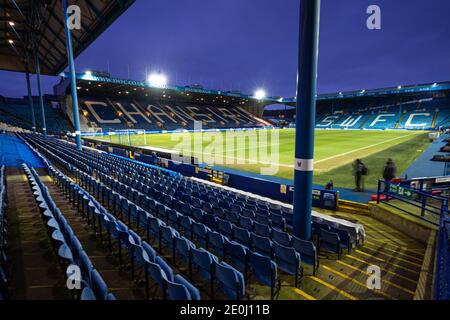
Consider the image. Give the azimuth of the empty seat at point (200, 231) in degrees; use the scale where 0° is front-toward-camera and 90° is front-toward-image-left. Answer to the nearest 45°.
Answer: approximately 225°

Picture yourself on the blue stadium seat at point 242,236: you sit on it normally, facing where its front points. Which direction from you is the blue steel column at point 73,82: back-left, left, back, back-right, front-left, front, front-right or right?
left

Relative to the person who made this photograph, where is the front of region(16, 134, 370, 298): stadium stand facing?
facing away from the viewer and to the right of the viewer

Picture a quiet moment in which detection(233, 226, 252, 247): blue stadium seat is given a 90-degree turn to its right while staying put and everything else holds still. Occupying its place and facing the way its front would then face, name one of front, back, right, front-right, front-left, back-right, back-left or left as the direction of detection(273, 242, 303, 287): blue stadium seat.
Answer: front

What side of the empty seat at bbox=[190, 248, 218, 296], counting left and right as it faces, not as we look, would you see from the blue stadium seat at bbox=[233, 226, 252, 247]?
front

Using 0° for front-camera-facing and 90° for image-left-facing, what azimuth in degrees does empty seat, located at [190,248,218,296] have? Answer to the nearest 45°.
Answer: approximately 225°

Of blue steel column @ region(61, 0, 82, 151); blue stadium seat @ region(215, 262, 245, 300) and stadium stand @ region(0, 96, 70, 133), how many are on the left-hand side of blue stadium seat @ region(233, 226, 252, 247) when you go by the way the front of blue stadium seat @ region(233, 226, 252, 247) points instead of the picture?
2

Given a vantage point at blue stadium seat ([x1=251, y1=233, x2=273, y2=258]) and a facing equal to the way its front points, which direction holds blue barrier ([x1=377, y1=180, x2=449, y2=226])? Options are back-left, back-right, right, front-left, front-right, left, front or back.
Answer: front

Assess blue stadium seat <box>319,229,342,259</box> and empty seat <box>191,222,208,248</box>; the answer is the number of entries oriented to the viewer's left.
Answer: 0

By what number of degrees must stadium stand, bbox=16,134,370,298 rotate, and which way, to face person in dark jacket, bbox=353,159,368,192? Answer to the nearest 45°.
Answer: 0° — it already faces them

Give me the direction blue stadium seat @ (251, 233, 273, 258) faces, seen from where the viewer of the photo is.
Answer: facing away from the viewer and to the right of the viewer
